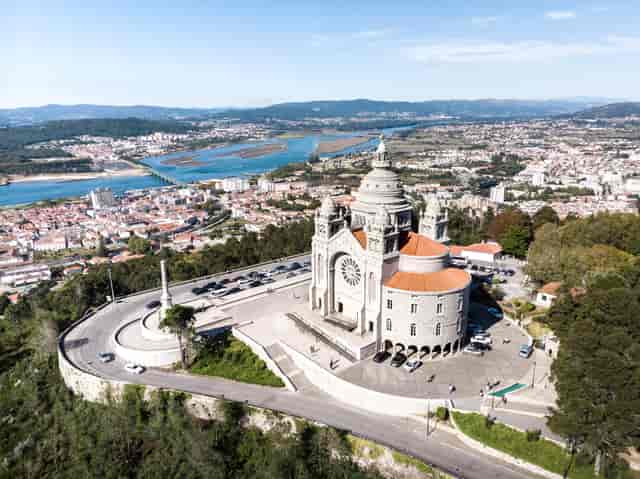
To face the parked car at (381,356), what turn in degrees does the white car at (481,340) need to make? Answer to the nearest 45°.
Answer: approximately 45° to its left

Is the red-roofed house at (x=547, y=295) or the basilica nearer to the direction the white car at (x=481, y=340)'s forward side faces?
the basilica

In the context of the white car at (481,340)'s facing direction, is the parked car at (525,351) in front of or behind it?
behind

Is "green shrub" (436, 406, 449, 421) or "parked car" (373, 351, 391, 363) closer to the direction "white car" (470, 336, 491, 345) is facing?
the parked car

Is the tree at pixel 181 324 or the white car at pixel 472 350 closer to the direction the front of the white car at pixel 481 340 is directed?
the tree

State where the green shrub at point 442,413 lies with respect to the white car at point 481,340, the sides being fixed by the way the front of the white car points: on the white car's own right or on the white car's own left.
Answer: on the white car's own left

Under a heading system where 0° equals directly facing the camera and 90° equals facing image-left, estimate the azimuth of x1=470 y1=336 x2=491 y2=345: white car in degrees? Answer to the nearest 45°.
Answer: approximately 90°

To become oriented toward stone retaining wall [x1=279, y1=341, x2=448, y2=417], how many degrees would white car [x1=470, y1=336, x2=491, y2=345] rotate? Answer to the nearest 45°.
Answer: approximately 45° to its left

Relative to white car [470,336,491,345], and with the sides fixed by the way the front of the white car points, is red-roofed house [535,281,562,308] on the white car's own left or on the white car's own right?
on the white car's own right

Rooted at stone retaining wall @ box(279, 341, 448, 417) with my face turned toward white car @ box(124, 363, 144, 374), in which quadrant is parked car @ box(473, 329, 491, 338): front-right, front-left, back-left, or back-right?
back-right

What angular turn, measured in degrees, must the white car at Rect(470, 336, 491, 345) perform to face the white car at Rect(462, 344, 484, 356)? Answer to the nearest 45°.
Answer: approximately 45° to its left
